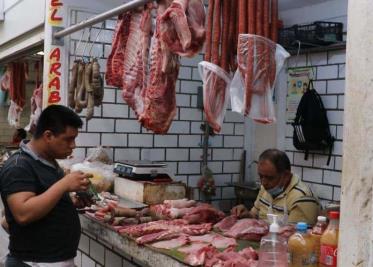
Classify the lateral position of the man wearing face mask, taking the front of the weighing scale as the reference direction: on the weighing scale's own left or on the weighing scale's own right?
on the weighing scale's own left

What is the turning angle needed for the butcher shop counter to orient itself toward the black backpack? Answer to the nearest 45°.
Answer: approximately 180°

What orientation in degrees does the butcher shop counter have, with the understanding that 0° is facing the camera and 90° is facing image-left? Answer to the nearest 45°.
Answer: approximately 45°

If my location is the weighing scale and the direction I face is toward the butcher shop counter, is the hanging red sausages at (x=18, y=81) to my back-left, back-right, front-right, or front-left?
back-right

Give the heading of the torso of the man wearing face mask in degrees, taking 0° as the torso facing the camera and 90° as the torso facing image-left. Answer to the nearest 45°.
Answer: approximately 45°

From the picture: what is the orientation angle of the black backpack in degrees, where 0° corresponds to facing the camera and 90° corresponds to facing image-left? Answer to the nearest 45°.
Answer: approximately 45°

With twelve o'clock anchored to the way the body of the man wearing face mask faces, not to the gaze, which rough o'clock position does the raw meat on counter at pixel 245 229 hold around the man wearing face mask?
The raw meat on counter is roughly at 11 o'clock from the man wearing face mask.

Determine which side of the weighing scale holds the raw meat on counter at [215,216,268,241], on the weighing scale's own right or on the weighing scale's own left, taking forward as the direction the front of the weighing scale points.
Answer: on the weighing scale's own left

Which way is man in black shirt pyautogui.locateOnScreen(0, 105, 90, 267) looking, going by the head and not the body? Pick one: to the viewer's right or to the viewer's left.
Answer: to the viewer's right
